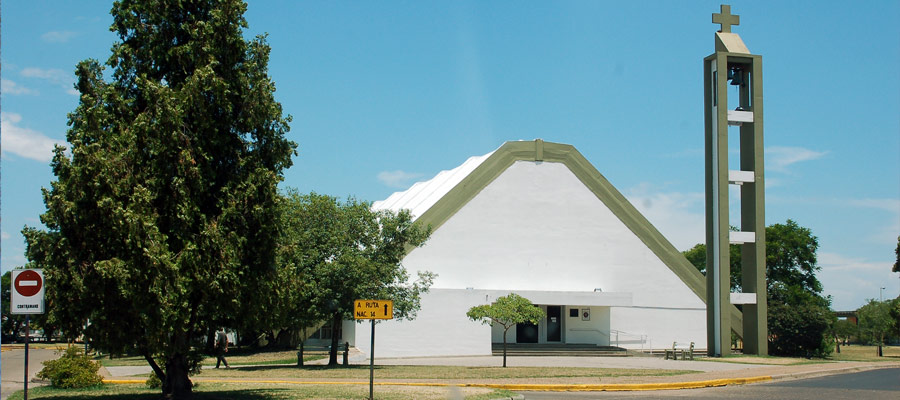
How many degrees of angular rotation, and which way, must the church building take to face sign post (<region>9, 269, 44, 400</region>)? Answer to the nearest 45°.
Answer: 0° — it already faces it

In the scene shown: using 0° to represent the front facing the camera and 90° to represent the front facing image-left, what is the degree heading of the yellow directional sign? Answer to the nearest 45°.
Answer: approximately 0°

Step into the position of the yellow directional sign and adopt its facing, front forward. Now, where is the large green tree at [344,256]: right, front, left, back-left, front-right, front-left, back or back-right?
back

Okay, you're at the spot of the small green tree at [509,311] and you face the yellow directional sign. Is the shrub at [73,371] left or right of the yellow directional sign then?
right

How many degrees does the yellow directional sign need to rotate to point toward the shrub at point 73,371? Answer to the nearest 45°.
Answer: approximately 135° to its right

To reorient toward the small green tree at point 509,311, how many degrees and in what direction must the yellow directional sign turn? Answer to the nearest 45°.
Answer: approximately 180°

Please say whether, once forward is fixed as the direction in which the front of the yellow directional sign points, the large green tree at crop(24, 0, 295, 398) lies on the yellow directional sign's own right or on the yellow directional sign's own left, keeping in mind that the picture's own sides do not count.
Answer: on the yellow directional sign's own right

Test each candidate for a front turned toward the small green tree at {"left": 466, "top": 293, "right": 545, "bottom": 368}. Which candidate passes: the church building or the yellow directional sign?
the church building

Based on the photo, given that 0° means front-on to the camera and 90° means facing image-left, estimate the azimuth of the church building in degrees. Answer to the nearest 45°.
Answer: approximately 0°

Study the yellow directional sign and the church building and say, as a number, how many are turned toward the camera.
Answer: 2
